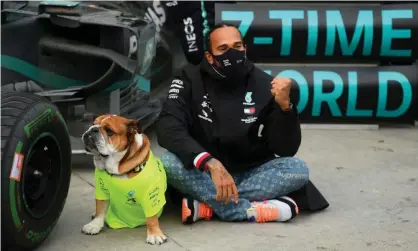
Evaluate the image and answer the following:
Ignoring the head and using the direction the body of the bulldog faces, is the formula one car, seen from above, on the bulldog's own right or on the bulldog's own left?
on the bulldog's own right

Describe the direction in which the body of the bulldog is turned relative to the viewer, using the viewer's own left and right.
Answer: facing the viewer and to the left of the viewer

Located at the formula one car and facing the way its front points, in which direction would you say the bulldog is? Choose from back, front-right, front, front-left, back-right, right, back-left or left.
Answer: front-left

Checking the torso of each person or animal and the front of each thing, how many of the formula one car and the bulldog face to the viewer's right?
0
